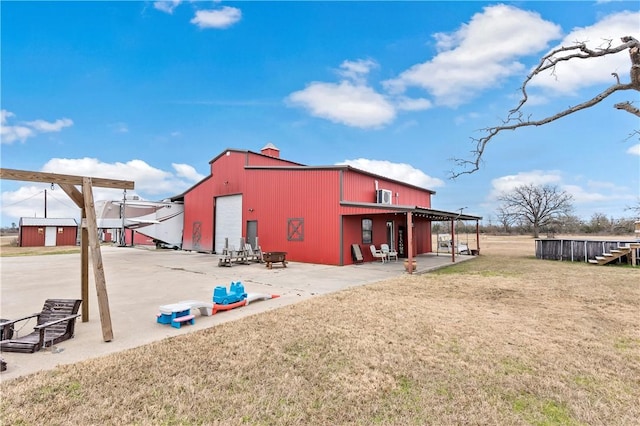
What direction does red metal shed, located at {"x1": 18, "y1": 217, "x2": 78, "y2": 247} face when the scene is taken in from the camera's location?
facing the viewer

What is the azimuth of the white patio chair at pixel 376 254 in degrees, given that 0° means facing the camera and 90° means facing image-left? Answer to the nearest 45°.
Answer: approximately 315°

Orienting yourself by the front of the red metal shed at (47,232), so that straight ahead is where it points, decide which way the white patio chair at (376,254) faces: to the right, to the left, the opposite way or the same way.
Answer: the same way

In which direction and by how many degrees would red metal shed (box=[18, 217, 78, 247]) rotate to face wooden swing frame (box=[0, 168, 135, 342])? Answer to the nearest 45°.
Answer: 0° — it already faces it

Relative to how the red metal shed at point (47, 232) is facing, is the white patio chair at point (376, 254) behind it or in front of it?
in front
